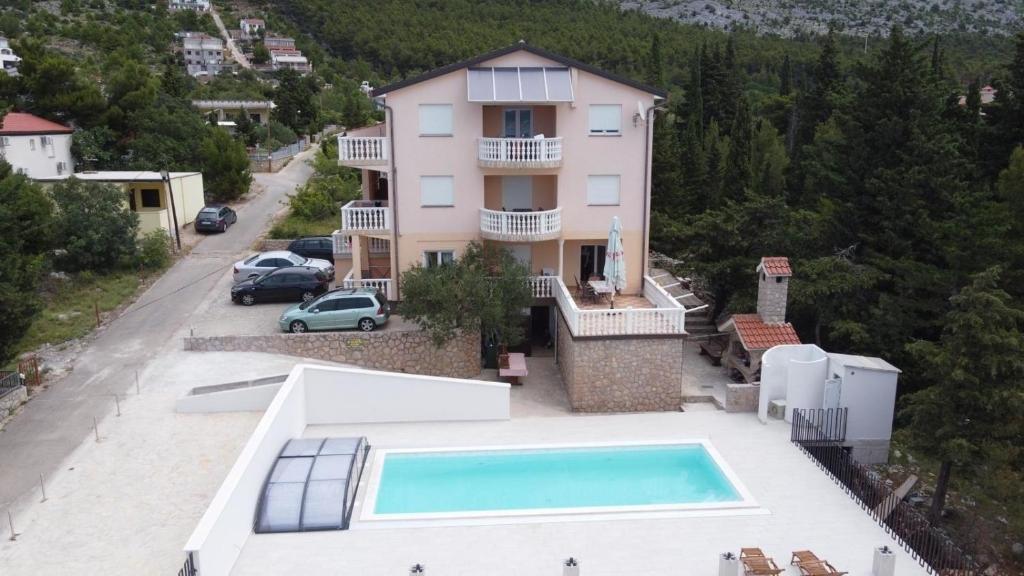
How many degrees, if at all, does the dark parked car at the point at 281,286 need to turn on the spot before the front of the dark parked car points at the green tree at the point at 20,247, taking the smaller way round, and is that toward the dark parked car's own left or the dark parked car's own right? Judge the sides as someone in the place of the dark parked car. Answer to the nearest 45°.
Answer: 0° — it already faces it

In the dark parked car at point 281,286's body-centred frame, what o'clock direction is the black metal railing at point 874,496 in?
The black metal railing is roughly at 8 o'clock from the dark parked car.

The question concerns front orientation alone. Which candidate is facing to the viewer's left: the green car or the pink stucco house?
the green car

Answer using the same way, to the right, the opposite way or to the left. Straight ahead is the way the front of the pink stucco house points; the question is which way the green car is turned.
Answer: to the right

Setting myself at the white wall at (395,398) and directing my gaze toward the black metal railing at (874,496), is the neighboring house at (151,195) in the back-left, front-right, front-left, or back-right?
back-left

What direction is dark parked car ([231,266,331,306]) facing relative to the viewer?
to the viewer's left

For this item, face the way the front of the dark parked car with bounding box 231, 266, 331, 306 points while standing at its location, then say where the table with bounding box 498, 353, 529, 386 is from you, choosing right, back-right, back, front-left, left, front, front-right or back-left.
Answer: back-left

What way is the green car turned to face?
to the viewer's left

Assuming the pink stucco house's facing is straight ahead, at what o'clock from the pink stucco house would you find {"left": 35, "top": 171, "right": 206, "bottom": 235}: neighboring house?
The neighboring house is roughly at 4 o'clock from the pink stucco house.

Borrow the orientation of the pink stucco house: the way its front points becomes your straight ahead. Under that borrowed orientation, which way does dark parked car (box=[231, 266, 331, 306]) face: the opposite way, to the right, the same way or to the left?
to the right

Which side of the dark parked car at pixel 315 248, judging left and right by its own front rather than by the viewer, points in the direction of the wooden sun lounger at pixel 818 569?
left

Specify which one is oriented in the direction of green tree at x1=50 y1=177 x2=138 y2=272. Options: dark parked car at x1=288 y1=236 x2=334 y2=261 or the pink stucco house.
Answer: the dark parked car

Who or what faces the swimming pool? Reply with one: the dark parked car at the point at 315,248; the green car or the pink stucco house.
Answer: the pink stucco house
